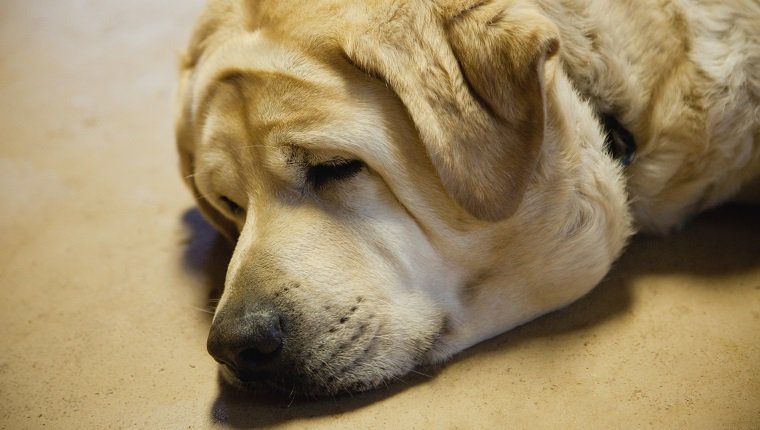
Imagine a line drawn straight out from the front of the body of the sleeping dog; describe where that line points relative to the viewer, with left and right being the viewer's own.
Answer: facing the viewer and to the left of the viewer
